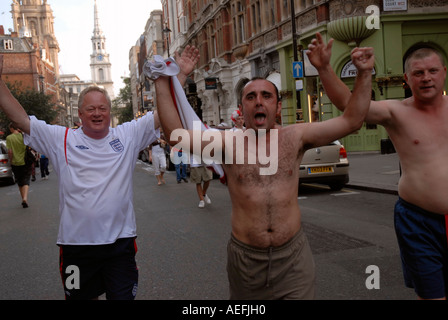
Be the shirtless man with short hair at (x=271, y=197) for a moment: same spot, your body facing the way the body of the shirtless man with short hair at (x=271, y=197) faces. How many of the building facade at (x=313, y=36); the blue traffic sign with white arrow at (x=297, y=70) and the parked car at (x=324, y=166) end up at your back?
3

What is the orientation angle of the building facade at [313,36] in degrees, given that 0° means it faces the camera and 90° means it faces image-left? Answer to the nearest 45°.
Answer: approximately 45°

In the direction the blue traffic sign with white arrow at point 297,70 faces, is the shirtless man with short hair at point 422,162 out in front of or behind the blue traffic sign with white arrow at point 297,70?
in front

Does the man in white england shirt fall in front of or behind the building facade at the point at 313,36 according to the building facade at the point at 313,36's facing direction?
in front

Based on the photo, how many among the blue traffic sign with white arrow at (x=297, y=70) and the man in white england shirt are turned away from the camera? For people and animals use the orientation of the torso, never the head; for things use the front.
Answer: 0

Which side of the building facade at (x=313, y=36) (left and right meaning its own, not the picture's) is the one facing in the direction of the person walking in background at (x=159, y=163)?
front

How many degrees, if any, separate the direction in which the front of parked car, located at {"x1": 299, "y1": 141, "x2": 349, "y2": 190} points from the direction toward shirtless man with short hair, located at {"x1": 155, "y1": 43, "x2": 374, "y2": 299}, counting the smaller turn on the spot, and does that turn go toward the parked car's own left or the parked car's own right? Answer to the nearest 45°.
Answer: approximately 180°

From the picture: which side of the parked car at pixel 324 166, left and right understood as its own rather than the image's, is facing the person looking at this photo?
back

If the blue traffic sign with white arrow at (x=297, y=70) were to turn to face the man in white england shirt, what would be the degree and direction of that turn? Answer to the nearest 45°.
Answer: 0° — it already faces them

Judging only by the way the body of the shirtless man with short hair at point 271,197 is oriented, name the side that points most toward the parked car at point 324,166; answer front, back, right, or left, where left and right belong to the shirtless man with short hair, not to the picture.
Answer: back
